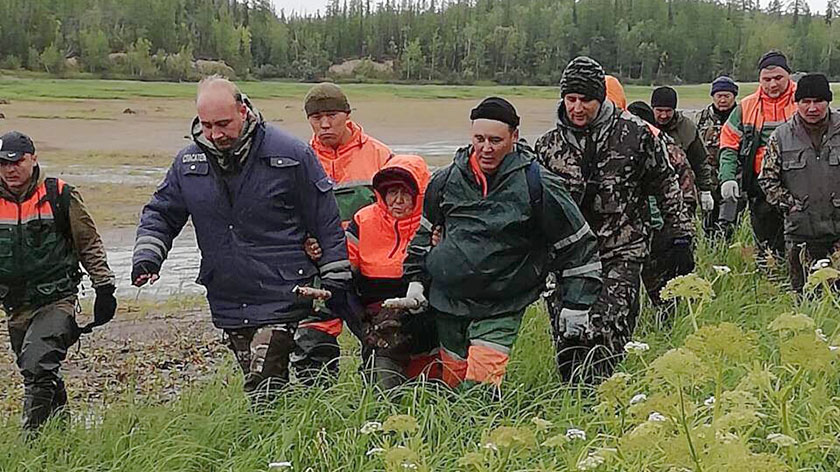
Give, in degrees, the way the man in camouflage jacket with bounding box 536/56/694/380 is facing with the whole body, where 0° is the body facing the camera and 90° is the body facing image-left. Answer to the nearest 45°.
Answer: approximately 45°

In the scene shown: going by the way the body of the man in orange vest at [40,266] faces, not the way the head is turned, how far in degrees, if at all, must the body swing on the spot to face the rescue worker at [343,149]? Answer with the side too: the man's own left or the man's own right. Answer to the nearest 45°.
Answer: approximately 135° to the man's own left

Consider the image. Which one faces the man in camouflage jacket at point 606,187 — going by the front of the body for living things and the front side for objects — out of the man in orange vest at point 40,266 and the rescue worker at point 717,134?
the rescue worker

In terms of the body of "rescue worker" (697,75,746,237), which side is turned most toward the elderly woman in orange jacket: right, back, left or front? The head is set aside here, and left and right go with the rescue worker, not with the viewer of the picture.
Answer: front

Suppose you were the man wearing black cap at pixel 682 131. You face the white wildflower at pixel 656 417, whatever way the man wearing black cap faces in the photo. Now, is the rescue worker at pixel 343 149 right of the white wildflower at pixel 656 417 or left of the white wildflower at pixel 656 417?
right

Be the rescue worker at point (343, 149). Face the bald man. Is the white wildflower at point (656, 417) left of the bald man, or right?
left

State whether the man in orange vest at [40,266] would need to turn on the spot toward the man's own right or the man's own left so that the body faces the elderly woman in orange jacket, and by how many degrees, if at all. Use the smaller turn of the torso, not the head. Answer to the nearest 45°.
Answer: approximately 90° to the man's own left

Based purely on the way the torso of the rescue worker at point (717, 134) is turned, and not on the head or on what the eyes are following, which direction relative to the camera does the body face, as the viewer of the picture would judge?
toward the camera

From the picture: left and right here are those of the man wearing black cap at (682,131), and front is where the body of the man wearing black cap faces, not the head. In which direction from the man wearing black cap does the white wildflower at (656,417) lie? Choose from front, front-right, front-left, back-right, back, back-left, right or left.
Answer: front-left

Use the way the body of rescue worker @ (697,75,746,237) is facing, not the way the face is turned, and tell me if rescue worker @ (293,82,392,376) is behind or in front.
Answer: in front

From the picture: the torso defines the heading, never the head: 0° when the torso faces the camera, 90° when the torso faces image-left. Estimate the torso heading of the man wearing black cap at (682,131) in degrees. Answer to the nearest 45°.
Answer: approximately 45°

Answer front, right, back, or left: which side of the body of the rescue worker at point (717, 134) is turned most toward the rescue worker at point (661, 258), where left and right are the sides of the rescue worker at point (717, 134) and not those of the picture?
front

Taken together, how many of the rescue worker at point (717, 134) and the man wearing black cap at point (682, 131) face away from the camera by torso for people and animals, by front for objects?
0

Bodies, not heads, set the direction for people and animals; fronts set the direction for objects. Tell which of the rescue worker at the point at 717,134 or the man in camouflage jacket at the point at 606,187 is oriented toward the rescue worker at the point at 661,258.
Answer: the rescue worker at the point at 717,134

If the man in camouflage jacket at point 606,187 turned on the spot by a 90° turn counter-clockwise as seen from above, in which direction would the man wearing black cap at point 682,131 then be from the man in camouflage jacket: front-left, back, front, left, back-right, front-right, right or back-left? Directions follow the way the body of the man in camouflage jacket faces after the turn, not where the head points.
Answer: back-left
